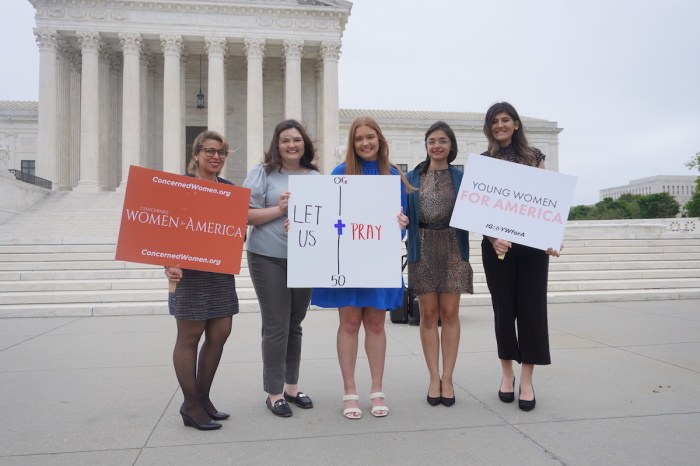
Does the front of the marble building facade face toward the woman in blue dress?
yes

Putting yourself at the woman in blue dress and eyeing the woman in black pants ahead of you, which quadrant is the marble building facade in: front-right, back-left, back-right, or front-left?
back-left

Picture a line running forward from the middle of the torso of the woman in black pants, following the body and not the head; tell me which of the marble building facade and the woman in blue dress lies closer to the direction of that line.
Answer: the woman in blue dress

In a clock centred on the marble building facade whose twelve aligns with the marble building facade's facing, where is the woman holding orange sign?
The woman holding orange sign is roughly at 12 o'clock from the marble building facade.

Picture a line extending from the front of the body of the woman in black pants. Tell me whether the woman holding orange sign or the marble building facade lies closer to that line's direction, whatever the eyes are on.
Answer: the woman holding orange sign

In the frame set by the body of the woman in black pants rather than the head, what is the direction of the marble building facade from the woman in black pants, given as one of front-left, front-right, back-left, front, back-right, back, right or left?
back-right

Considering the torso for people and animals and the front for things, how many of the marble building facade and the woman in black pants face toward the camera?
2

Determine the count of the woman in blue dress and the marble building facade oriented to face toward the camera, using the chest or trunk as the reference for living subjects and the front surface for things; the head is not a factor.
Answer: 2

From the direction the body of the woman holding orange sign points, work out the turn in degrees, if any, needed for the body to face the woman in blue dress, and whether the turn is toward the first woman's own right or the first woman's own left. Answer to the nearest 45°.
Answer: approximately 45° to the first woman's own left

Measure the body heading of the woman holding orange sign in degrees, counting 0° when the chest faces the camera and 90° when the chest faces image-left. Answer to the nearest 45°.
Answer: approximately 315°
